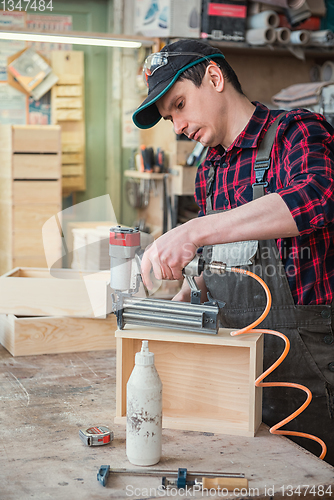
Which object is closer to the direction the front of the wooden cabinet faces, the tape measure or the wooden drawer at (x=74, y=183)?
the tape measure

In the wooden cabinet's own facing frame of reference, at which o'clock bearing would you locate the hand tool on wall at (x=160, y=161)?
The hand tool on wall is roughly at 9 o'clock from the wooden cabinet.

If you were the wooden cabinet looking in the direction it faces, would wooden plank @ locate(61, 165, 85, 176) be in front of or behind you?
behind

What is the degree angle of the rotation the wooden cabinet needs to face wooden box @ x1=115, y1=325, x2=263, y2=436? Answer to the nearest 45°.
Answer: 0° — it already faces it

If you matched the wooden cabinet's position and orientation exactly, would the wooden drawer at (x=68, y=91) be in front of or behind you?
behind

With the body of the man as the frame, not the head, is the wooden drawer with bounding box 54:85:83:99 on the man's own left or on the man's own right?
on the man's own right

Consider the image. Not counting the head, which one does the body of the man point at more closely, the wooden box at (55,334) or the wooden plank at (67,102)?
the wooden box

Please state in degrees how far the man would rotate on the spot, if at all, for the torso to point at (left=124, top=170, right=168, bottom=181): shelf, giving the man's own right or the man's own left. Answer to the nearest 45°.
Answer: approximately 135° to the man's own right

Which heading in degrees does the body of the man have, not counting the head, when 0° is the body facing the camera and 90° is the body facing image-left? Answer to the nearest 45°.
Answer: approximately 45°

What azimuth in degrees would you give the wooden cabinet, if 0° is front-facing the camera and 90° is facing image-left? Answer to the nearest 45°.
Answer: approximately 0°
